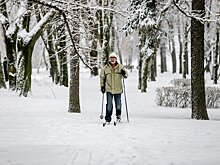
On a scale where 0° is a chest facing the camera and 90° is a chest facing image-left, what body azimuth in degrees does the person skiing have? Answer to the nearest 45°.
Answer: approximately 0°

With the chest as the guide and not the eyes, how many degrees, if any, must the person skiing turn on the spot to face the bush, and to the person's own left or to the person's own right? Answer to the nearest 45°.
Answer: approximately 135° to the person's own left
